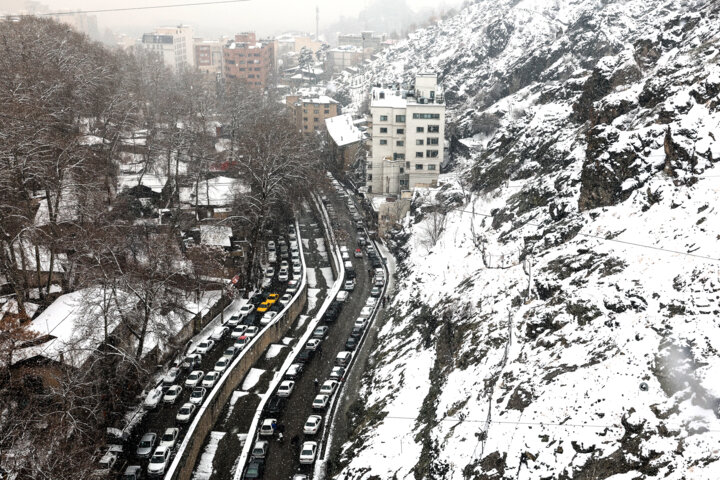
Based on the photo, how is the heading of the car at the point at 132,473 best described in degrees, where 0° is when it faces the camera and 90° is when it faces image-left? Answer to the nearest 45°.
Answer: approximately 45°

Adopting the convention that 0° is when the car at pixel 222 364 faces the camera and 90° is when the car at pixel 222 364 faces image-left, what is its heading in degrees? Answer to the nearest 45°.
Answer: approximately 45°

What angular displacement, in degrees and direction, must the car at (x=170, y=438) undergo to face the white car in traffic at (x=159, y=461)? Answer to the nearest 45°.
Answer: approximately 45° to its left

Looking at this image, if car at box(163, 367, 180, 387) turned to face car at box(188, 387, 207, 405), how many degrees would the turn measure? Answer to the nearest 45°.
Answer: approximately 90° to its left

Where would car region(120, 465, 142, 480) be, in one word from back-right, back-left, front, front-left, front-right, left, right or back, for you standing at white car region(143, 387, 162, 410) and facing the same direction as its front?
front-left

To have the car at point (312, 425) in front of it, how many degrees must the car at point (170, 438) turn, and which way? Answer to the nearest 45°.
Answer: approximately 135° to its left

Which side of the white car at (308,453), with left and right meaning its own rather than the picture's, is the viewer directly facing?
back

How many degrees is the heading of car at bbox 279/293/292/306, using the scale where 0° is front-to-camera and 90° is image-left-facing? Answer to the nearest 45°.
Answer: approximately 45°
